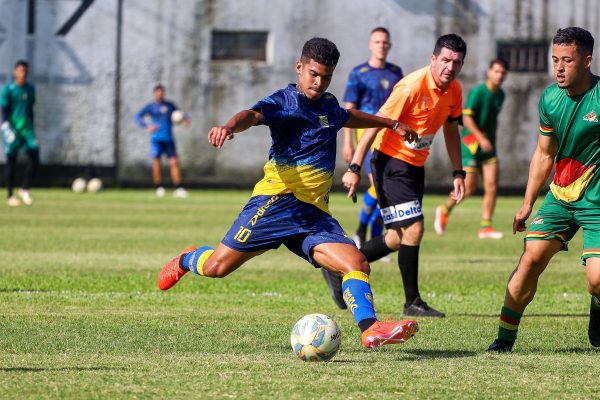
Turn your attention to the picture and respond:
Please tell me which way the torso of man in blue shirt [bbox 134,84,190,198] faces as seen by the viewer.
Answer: toward the camera

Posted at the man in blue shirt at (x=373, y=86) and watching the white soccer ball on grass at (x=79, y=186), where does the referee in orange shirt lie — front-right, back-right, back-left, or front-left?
back-left

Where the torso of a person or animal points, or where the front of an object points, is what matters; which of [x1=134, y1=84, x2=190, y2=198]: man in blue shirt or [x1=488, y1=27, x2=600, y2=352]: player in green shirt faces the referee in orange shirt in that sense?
the man in blue shirt

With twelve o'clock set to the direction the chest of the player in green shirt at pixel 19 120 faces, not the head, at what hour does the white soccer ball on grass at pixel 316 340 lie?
The white soccer ball on grass is roughly at 12 o'clock from the player in green shirt.

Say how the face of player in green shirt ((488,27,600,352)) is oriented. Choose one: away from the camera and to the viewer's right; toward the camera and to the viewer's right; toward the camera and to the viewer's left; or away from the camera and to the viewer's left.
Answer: toward the camera and to the viewer's left

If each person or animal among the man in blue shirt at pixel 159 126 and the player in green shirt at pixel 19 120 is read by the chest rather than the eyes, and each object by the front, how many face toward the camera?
2

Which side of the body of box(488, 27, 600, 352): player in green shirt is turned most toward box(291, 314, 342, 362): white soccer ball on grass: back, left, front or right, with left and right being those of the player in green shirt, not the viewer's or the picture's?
front

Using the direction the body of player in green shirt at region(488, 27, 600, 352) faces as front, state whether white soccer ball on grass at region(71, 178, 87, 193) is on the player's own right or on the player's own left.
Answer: on the player's own right

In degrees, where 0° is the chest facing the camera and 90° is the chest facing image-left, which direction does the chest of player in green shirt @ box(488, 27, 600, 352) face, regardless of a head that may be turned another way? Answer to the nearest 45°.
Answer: approximately 45°

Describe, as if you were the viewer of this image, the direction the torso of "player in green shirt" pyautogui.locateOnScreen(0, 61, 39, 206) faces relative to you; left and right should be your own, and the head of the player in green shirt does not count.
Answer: facing the viewer

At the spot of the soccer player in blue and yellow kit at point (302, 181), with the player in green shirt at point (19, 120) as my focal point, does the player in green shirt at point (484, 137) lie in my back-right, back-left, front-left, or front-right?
front-right
